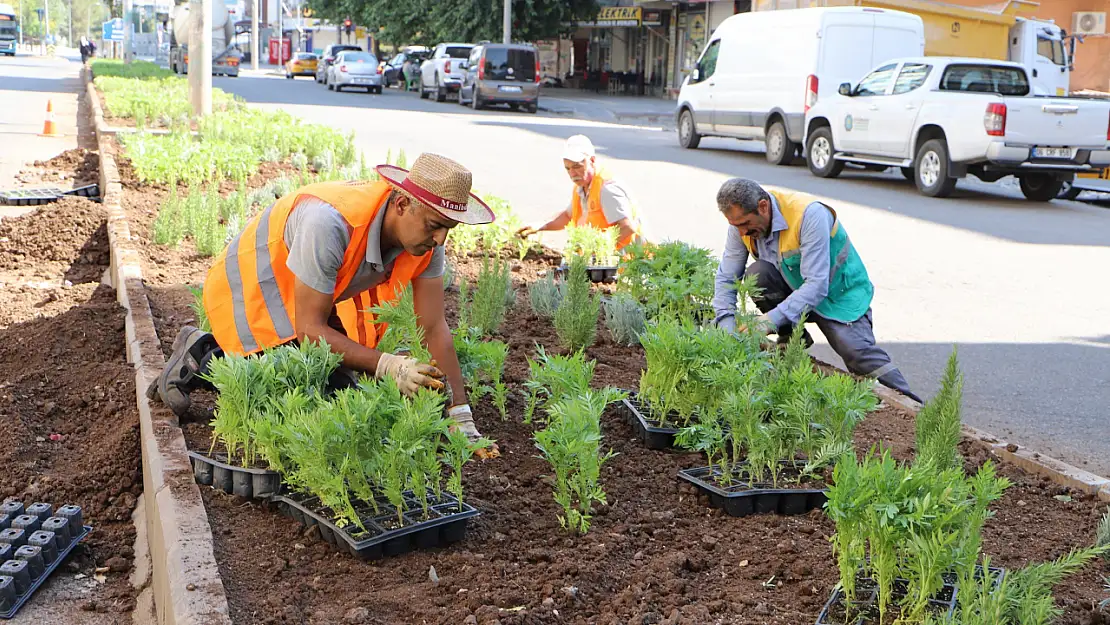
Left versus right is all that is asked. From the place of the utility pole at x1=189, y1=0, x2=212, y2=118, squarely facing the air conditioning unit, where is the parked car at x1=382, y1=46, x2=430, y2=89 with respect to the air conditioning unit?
left

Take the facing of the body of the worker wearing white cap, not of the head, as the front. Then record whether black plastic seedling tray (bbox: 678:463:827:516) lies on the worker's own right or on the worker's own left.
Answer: on the worker's own left

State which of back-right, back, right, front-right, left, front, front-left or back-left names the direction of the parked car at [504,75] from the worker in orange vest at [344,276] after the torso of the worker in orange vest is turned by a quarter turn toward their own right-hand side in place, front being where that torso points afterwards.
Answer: back-right

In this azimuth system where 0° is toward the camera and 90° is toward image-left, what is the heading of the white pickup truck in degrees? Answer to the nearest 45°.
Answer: approximately 135°

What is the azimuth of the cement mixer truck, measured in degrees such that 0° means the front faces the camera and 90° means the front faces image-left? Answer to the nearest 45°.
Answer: approximately 180°

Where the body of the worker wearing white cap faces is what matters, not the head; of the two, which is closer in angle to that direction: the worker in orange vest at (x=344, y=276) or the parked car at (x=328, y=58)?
the worker in orange vest

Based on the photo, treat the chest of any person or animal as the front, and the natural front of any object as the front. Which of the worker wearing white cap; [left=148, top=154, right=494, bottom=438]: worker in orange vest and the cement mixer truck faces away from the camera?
the cement mixer truck

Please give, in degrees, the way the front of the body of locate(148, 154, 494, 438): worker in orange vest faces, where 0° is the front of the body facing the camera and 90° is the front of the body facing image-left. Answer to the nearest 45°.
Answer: approximately 315°

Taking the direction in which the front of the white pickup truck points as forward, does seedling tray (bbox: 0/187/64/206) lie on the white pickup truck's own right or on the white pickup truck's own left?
on the white pickup truck's own left
